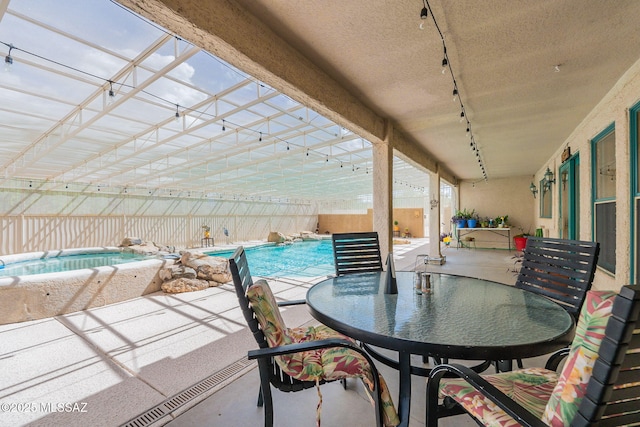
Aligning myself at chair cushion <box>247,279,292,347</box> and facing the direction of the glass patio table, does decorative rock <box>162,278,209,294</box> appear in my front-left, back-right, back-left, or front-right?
back-left

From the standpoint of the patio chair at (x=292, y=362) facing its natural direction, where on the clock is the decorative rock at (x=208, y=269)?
The decorative rock is roughly at 8 o'clock from the patio chair.

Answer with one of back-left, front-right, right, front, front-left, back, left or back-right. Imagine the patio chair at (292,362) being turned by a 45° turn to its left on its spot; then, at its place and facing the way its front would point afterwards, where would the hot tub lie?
left

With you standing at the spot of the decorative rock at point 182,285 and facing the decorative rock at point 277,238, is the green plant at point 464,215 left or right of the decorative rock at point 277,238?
right

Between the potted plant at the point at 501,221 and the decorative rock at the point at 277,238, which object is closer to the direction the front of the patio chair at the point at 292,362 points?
the potted plant

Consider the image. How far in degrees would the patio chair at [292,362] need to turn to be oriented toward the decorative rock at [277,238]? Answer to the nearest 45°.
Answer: approximately 90° to its left

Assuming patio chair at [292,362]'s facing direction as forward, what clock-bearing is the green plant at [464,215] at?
The green plant is roughly at 10 o'clock from the patio chair.

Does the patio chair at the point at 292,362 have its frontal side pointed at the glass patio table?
yes

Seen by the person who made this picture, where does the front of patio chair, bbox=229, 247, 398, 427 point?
facing to the right of the viewer

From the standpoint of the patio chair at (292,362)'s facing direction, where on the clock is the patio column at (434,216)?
The patio column is roughly at 10 o'clock from the patio chair.
